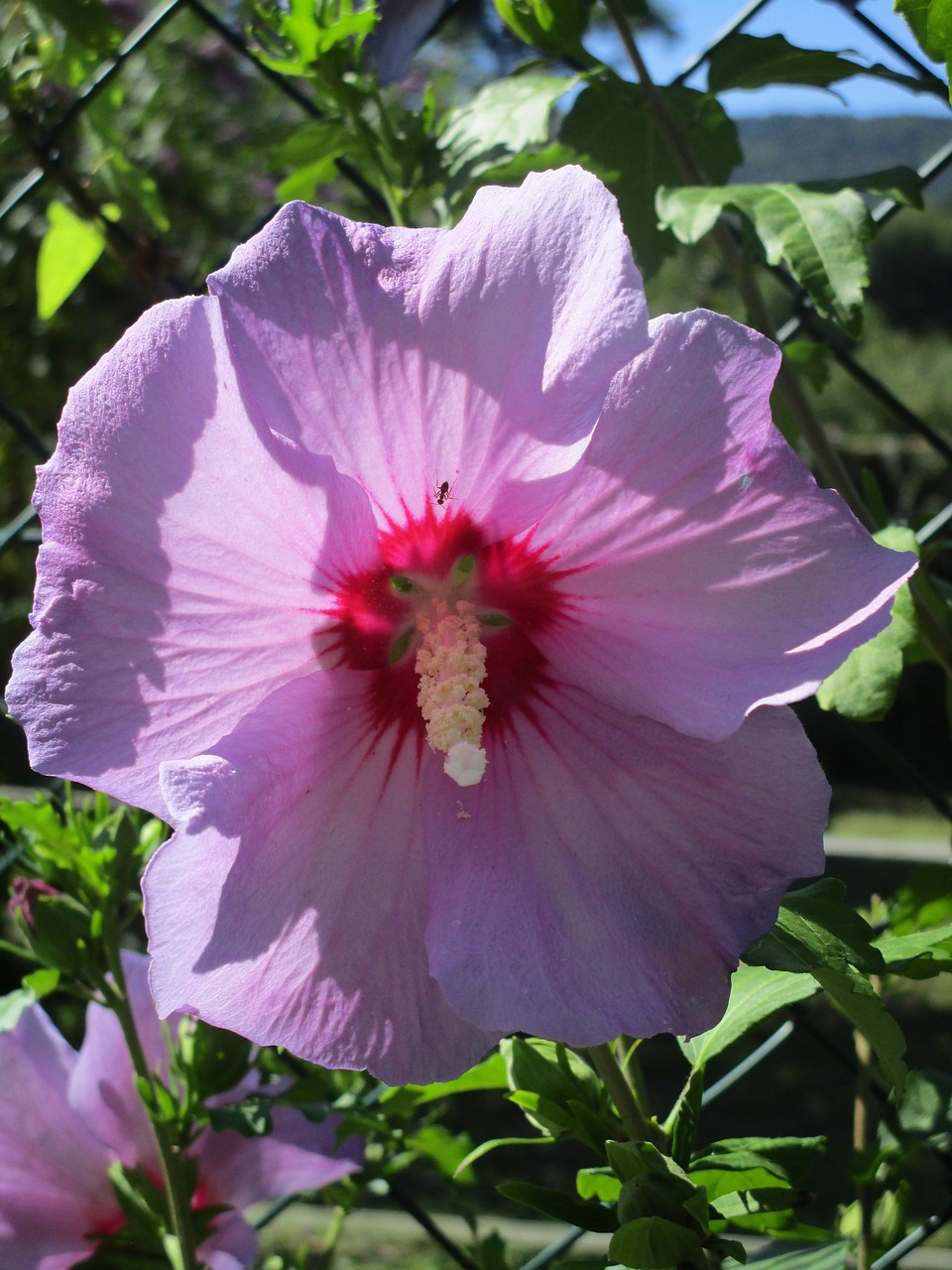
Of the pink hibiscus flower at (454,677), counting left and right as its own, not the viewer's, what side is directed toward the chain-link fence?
back

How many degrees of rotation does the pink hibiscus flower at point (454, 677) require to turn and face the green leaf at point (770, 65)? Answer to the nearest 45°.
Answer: approximately 135° to its left

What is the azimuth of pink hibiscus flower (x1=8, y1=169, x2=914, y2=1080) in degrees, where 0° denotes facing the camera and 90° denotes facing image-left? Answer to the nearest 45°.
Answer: approximately 0°
